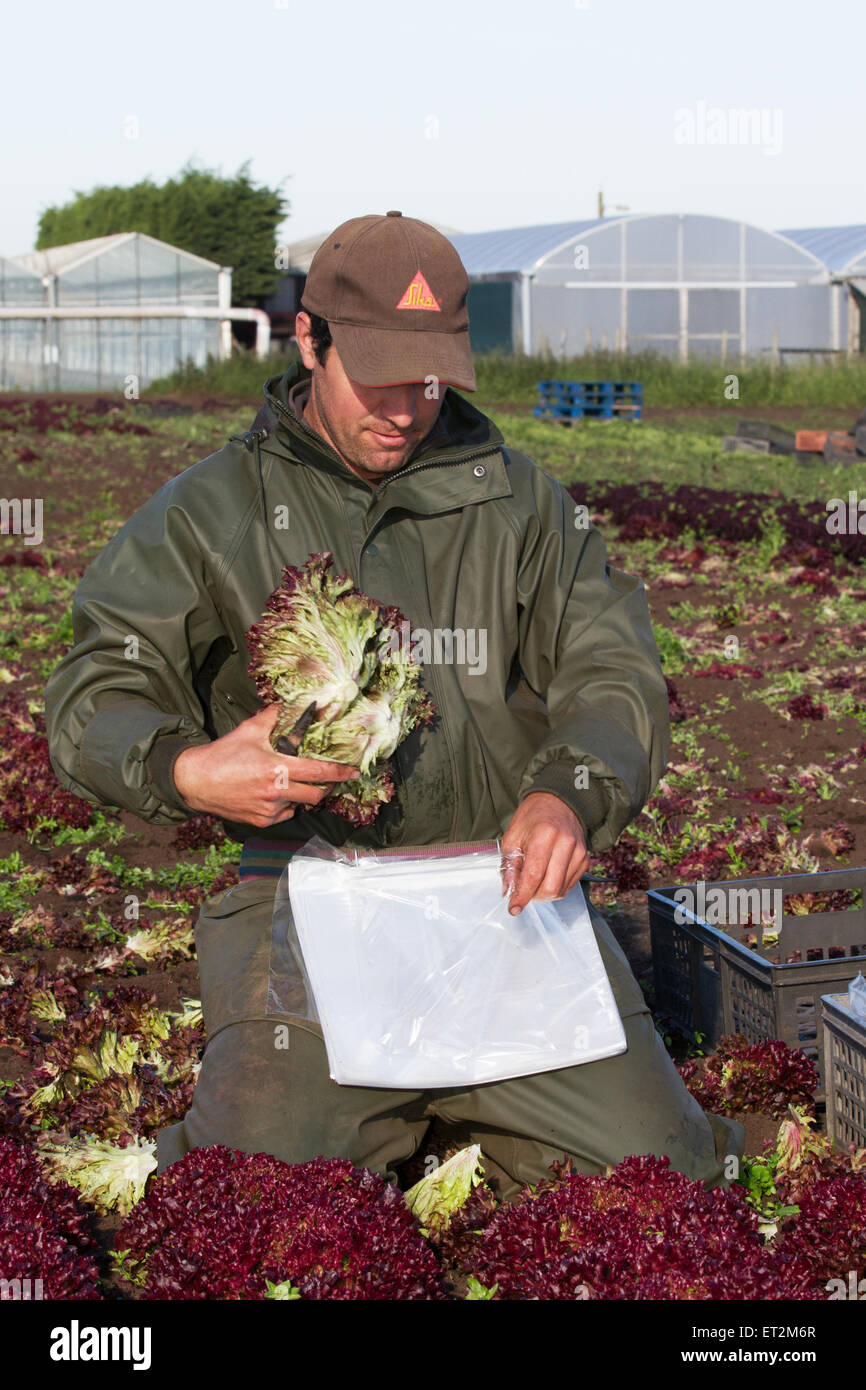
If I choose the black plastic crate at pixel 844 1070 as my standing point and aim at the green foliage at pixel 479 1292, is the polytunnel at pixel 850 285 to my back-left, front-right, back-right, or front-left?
back-right

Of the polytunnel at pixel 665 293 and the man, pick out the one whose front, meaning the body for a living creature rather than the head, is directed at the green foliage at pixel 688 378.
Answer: the polytunnel

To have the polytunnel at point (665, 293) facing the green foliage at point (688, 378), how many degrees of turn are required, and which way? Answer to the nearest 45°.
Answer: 0° — it already faces it

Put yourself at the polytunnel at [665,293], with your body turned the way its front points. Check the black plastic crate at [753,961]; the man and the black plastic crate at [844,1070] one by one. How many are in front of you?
3

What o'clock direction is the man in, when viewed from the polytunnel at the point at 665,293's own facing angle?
The man is roughly at 12 o'clock from the polytunnel.

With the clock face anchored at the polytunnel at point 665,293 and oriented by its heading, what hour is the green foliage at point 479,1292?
The green foliage is roughly at 12 o'clock from the polytunnel.

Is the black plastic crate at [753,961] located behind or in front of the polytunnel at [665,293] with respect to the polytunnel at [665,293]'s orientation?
in front
